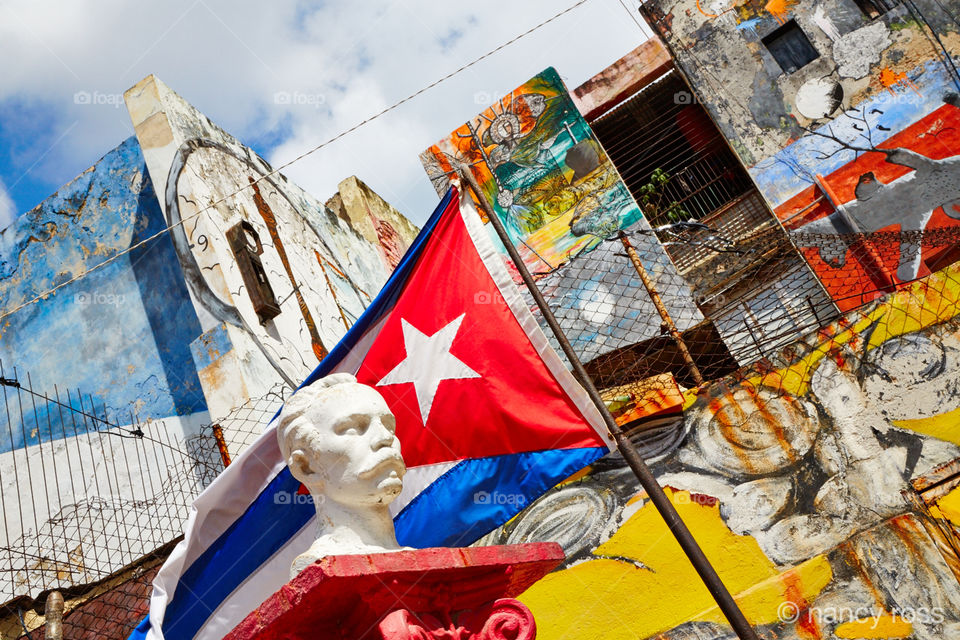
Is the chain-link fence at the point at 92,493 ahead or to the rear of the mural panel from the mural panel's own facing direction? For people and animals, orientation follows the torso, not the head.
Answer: ahead

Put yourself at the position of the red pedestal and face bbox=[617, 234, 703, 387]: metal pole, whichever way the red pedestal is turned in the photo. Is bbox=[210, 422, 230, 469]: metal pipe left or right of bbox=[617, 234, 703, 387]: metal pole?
left

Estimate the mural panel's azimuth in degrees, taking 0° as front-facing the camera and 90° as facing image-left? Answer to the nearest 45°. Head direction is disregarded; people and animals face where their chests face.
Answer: approximately 0°

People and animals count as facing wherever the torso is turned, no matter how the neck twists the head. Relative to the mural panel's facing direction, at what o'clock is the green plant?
The green plant is roughly at 8 o'clock from the mural panel.

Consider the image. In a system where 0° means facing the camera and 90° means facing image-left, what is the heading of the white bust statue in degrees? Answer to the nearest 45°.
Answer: approximately 315°

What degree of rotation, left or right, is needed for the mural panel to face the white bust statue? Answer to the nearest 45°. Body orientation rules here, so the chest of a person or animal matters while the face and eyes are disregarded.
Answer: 0° — it already faces it

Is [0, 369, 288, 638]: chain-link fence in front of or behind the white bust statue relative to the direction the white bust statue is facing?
behind

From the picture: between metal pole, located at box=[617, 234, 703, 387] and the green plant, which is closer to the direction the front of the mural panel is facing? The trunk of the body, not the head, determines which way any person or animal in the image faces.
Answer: the metal pole

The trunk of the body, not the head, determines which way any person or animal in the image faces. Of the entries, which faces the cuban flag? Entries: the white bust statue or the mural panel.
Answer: the mural panel

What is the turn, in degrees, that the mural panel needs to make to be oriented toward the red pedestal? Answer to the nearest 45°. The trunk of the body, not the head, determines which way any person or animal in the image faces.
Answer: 0° — it already faces it

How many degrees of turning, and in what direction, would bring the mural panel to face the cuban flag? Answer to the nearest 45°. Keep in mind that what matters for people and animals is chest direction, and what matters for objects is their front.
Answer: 0° — it already faces it
